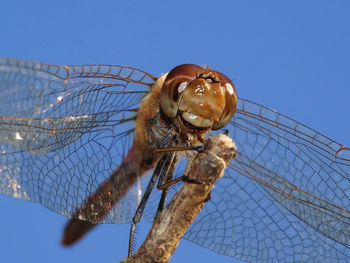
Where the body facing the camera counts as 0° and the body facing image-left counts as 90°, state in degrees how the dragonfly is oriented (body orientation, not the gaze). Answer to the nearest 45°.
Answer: approximately 315°
